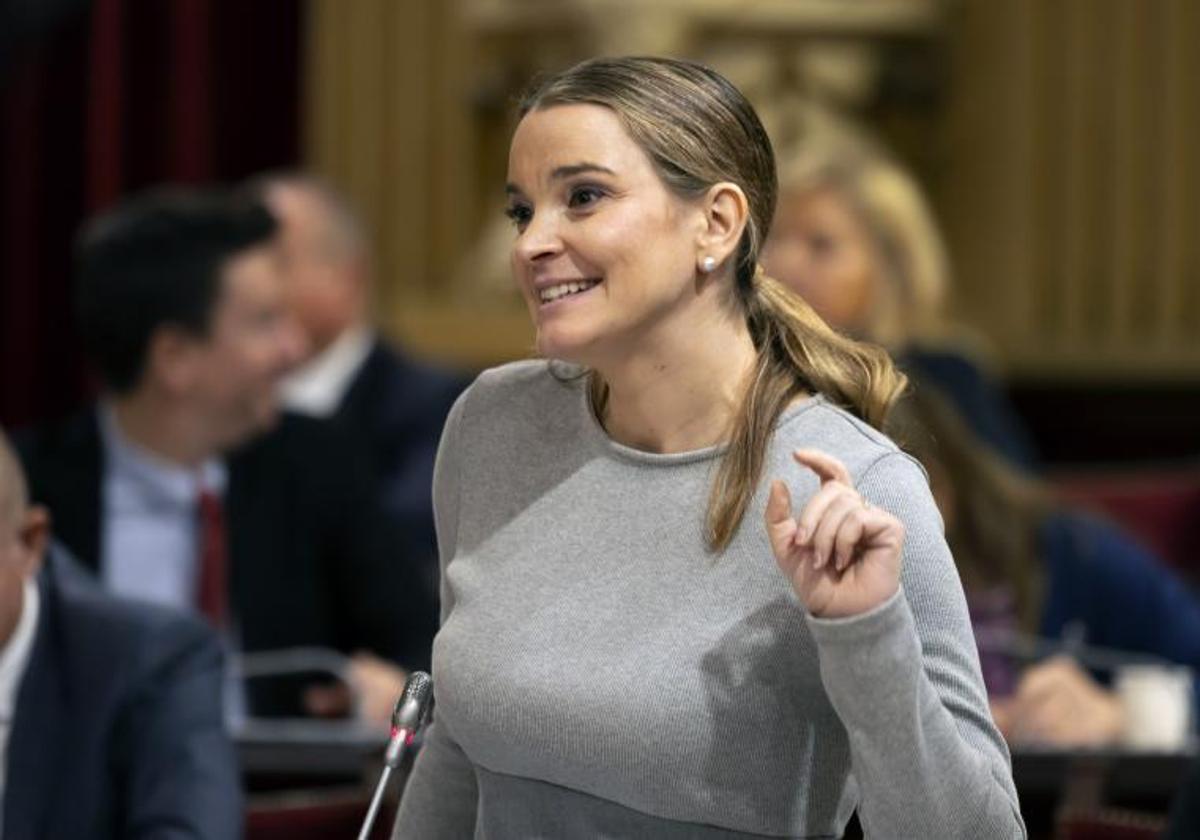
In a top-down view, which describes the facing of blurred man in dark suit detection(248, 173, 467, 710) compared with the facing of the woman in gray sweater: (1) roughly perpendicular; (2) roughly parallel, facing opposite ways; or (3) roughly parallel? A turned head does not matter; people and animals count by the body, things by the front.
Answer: roughly parallel

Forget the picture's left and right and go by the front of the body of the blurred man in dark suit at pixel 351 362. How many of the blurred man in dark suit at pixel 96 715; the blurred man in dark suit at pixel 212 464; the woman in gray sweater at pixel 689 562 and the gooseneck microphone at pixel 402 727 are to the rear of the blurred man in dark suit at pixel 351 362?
0

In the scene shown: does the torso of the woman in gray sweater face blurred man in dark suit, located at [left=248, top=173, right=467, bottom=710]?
no

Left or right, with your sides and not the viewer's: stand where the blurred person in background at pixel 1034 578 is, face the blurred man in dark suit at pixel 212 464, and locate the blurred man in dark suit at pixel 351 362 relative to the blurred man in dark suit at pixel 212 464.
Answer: right

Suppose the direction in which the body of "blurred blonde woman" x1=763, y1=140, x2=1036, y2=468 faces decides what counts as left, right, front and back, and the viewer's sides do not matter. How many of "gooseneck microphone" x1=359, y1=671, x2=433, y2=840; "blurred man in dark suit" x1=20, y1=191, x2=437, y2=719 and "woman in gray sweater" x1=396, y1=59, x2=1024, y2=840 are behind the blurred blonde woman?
0

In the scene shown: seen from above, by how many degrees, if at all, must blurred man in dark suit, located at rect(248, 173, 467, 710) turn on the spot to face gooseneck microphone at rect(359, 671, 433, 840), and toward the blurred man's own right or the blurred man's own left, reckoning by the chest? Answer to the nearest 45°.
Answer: approximately 45° to the blurred man's own left

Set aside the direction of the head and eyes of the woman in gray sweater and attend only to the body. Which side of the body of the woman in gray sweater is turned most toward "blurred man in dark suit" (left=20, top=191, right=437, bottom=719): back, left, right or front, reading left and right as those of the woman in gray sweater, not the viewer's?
right

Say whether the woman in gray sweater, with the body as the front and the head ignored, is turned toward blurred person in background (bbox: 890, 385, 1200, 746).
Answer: no

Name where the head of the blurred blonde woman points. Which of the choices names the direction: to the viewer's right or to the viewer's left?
to the viewer's left

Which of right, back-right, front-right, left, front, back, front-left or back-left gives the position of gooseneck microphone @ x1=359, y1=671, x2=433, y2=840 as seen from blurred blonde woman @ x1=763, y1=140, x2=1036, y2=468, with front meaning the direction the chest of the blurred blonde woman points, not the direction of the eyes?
front-left

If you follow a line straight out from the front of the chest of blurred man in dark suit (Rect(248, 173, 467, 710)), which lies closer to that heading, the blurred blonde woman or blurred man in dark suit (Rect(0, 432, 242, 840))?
the blurred man in dark suit

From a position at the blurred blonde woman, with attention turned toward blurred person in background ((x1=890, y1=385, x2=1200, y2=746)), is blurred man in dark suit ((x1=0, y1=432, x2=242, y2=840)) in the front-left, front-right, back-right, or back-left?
front-right

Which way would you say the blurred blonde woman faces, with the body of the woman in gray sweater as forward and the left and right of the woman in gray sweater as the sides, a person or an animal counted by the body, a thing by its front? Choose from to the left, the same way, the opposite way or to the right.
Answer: the same way

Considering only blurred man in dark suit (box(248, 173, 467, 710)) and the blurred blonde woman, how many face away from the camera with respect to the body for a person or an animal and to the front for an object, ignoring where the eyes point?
0

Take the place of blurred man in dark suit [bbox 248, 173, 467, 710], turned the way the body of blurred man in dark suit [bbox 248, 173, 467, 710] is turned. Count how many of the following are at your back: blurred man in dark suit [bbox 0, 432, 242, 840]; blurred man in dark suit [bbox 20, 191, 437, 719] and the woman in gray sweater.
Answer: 0

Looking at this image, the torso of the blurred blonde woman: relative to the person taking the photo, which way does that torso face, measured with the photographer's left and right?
facing the viewer and to the left of the viewer

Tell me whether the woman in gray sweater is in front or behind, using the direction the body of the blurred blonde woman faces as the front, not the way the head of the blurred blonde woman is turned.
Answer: in front
